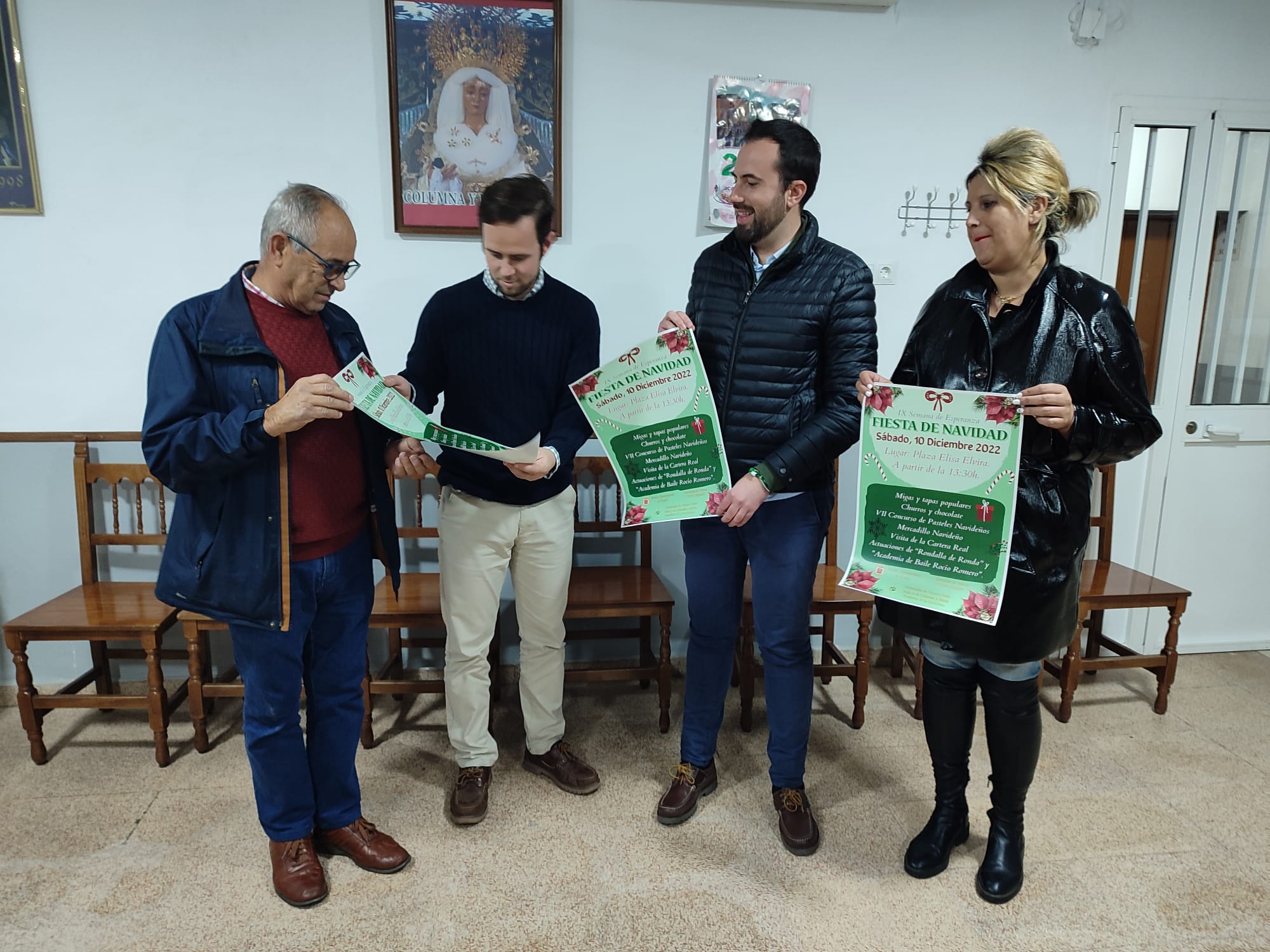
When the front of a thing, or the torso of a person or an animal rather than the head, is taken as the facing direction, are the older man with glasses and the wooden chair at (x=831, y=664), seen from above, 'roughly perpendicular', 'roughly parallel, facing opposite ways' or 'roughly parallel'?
roughly perpendicular

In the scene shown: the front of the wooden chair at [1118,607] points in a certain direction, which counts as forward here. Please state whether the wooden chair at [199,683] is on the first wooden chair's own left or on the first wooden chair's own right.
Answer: on the first wooden chair's own right

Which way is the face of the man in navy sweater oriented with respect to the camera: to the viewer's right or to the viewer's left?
to the viewer's left

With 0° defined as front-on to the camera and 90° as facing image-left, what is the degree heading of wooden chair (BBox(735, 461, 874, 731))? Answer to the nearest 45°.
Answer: approximately 0°

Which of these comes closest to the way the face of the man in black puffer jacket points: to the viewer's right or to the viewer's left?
to the viewer's left

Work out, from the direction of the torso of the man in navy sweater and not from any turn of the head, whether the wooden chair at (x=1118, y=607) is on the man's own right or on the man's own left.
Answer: on the man's own left

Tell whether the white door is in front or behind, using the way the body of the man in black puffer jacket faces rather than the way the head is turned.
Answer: behind

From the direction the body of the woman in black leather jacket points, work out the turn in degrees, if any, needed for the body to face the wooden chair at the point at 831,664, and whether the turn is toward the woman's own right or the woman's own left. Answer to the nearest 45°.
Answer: approximately 90° to the woman's own right
